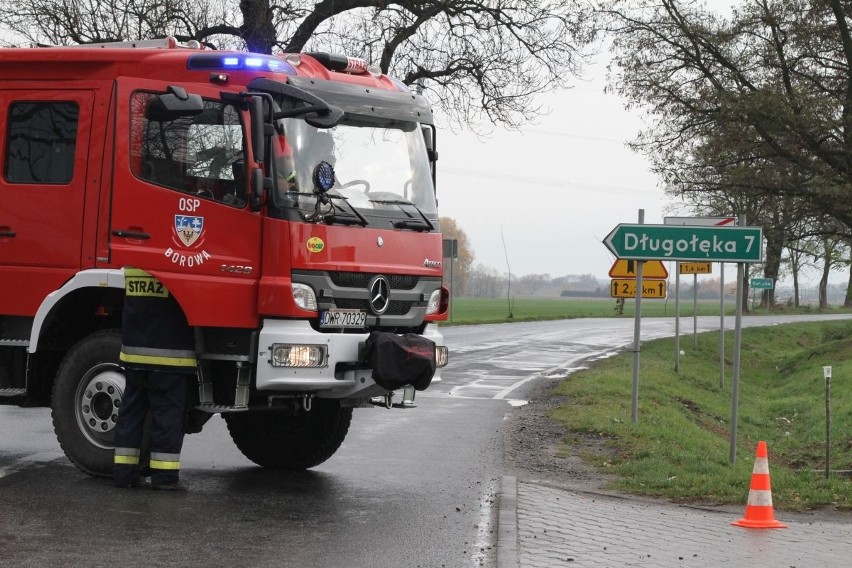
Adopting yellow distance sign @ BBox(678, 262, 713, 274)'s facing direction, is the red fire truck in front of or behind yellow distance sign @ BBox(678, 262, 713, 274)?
in front

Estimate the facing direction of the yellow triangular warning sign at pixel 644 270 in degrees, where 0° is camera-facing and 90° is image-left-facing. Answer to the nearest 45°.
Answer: approximately 0°

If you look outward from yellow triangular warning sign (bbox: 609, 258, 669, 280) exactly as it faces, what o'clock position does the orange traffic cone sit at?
The orange traffic cone is roughly at 12 o'clock from the yellow triangular warning sign.

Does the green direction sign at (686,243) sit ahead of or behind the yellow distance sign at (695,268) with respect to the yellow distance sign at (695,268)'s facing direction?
ahead

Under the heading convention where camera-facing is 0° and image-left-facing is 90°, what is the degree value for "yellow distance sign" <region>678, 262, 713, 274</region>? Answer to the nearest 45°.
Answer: approximately 0°

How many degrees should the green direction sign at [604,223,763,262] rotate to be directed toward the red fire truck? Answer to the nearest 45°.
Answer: approximately 45° to its right
